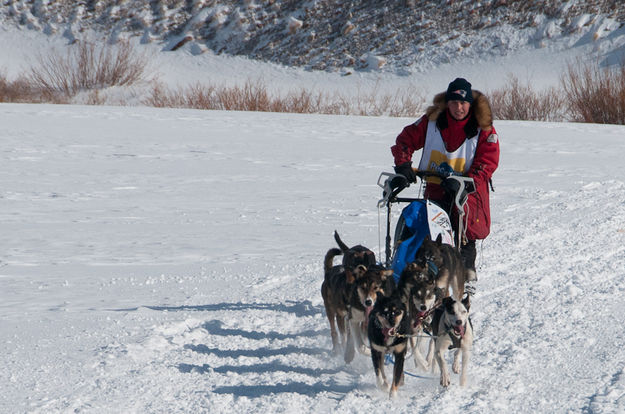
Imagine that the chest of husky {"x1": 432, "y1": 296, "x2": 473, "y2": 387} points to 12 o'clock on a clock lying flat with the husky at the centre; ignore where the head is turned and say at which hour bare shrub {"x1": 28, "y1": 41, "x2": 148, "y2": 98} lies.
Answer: The bare shrub is roughly at 5 o'clock from the husky.

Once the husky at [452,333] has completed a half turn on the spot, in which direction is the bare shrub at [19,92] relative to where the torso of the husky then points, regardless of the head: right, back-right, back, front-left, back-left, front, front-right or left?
front-left

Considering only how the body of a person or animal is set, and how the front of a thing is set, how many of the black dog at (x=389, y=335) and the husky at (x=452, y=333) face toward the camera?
2

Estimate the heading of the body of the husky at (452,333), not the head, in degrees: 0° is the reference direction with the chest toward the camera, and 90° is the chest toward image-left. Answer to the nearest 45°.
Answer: approximately 0°

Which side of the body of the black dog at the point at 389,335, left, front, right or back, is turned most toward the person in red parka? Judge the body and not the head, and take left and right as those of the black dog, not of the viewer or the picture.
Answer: back

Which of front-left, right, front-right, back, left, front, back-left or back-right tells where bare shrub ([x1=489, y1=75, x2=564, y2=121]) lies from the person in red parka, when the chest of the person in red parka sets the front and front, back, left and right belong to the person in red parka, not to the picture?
back
